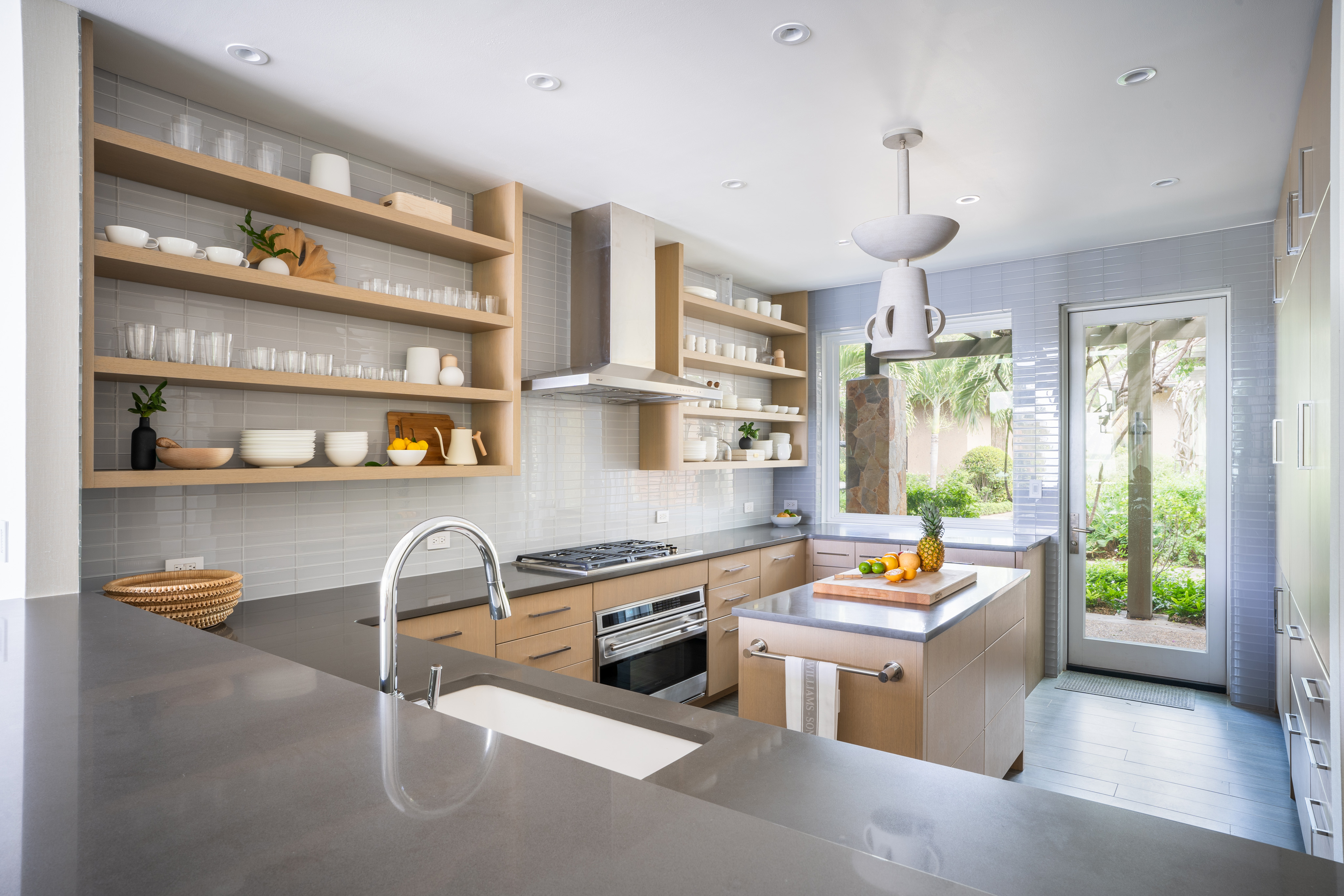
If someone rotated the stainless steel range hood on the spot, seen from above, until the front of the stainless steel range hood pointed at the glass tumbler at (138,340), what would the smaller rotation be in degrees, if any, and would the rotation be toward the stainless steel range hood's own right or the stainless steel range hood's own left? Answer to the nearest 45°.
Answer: approximately 90° to the stainless steel range hood's own right

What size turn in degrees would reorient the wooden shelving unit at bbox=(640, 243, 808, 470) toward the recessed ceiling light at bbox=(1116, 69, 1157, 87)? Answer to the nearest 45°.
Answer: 0° — it already faces it

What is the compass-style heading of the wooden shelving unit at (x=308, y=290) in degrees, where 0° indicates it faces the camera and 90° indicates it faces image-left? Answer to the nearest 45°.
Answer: approximately 315°

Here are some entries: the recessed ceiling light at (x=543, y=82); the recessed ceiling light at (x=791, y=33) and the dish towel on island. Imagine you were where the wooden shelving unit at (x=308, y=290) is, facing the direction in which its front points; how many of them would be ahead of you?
3

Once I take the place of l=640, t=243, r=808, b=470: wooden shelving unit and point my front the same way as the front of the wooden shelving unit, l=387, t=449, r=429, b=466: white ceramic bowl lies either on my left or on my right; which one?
on my right

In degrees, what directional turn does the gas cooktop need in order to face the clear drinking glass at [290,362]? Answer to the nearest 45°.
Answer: approximately 90° to its right

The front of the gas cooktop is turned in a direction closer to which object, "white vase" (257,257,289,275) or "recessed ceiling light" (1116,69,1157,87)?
the recessed ceiling light

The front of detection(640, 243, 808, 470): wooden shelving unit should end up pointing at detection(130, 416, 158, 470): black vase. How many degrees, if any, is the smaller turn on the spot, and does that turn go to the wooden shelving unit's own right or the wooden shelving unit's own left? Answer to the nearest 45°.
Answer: approximately 90° to the wooden shelving unit's own right

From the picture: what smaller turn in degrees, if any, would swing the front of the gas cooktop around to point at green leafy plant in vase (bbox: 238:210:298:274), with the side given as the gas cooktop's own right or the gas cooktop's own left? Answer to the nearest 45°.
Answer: approximately 90° to the gas cooktop's own right
